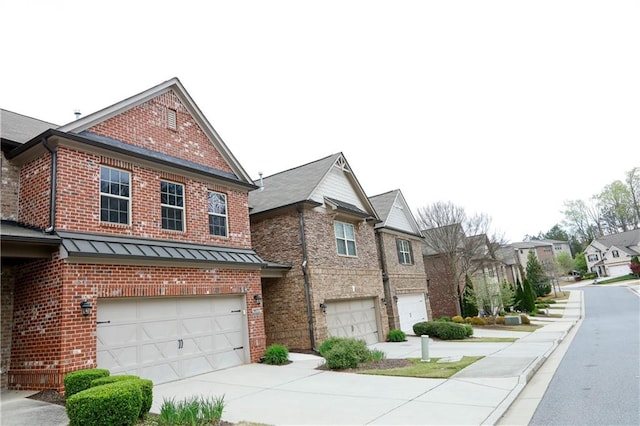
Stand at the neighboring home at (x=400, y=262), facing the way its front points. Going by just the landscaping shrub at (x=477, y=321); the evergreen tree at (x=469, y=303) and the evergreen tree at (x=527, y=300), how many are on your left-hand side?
3

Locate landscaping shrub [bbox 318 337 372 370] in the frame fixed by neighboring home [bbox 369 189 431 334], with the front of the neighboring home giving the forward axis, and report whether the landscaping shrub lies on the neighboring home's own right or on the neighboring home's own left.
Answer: on the neighboring home's own right

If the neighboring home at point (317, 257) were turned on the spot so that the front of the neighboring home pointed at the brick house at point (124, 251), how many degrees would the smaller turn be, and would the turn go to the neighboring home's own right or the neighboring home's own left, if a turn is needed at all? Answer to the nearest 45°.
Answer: approximately 90° to the neighboring home's own right

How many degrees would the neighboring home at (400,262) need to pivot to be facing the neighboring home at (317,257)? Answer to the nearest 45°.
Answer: approximately 90° to its right

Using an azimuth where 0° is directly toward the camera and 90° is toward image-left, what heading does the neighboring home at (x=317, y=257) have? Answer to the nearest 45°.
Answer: approximately 315°

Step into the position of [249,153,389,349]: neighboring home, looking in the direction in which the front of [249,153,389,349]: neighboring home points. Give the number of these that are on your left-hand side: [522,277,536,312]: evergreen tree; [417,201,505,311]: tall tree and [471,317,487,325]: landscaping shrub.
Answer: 3

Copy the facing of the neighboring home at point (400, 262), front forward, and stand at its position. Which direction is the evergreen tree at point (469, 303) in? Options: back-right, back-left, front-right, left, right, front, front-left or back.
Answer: left

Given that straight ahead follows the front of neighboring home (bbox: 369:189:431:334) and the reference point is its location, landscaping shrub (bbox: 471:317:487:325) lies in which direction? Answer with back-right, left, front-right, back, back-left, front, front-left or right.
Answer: left

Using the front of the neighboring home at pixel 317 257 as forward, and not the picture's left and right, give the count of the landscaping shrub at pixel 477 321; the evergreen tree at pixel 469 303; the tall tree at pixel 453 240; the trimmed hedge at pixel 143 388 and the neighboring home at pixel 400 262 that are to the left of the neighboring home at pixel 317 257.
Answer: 4

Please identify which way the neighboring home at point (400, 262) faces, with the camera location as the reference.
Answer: facing the viewer and to the right of the viewer

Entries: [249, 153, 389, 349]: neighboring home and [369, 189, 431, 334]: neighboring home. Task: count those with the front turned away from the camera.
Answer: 0

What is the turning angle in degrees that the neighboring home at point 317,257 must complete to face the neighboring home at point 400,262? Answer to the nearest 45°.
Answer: approximately 90° to its left

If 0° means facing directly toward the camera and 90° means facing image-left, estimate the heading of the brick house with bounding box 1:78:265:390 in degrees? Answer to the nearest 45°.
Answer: approximately 315°

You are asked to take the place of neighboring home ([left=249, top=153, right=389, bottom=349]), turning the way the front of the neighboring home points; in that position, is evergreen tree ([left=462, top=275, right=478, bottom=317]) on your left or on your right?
on your left
